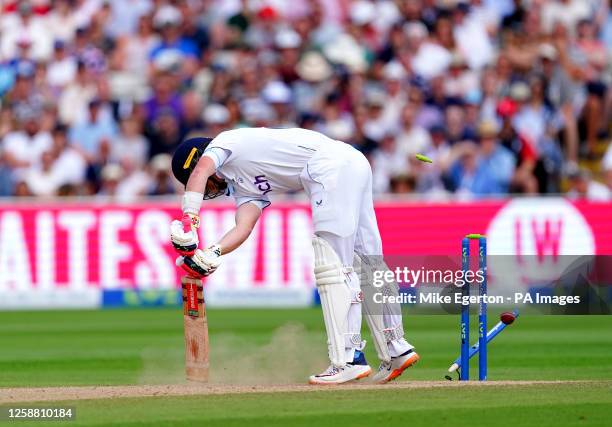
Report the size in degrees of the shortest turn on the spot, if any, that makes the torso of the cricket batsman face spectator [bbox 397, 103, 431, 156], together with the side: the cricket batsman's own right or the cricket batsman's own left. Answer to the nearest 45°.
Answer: approximately 90° to the cricket batsman's own right

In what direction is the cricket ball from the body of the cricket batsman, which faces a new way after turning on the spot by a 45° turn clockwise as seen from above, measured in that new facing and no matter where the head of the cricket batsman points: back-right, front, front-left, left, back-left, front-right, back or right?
back-right

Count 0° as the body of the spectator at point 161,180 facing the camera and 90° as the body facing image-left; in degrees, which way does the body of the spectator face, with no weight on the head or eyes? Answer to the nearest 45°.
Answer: approximately 0°

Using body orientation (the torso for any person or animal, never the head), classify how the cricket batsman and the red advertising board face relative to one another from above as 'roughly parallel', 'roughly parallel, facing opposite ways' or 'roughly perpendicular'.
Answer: roughly perpendicular

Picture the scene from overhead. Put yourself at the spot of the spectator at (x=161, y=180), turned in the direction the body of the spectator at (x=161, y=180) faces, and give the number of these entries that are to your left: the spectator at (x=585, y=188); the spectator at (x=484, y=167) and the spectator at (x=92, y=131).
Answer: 2

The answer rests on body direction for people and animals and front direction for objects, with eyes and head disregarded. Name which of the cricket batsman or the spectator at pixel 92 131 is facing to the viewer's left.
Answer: the cricket batsman

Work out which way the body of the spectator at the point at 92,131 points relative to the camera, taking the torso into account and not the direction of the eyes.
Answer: toward the camera

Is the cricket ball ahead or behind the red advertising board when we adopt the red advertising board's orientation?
ahead

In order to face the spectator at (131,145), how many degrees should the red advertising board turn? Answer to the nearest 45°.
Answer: approximately 135° to its right

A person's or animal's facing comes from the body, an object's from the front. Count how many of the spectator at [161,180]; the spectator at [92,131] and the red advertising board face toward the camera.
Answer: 3

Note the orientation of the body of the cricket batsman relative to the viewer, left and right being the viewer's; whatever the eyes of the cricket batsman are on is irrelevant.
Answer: facing to the left of the viewer
